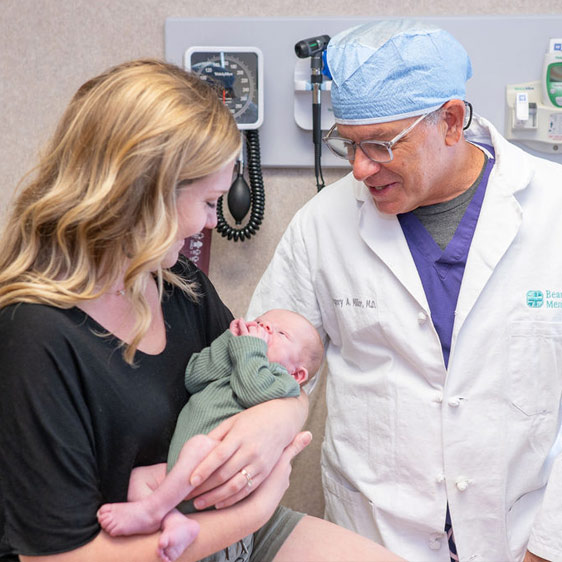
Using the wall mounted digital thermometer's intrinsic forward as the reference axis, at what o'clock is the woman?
The woman is roughly at 1 o'clock from the wall mounted digital thermometer.

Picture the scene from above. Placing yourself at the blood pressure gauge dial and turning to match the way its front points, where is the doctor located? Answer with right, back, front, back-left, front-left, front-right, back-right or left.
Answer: front-left

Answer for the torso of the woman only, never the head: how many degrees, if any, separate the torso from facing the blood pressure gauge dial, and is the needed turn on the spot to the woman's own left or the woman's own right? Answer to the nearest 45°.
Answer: approximately 135° to the woman's own left

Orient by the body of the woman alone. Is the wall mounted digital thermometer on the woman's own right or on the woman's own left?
on the woman's own left

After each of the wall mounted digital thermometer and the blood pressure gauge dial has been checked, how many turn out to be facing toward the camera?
2

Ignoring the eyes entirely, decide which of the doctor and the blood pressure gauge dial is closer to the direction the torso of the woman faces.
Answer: the doctor

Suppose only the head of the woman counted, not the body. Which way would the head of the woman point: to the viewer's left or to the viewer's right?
to the viewer's right

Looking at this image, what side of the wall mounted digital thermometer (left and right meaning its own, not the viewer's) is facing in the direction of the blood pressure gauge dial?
right

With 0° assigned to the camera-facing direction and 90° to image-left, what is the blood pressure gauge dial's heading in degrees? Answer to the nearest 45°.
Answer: approximately 0°

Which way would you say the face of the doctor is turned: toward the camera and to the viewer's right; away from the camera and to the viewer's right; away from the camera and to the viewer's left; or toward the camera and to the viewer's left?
toward the camera and to the viewer's left
